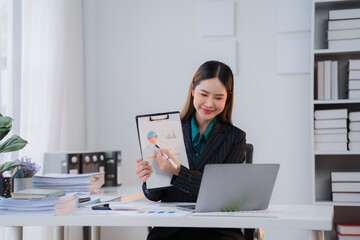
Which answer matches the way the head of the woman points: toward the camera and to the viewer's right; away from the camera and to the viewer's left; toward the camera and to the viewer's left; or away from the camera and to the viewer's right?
toward the camera and to the viewer's left

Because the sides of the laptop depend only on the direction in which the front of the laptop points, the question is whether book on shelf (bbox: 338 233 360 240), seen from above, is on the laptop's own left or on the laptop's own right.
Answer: on the laptop's own right

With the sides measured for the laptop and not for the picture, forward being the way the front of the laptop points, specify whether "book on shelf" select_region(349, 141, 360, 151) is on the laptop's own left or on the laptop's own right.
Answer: on the laptop's own right

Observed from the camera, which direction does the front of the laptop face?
facing away from the viewer and to the left of the viewer

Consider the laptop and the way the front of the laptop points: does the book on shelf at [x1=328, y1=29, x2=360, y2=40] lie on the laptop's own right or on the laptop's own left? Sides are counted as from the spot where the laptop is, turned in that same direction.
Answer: on the laptop's own right

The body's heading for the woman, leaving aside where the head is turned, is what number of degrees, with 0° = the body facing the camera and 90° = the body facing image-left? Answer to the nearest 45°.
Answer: approximately 45°
